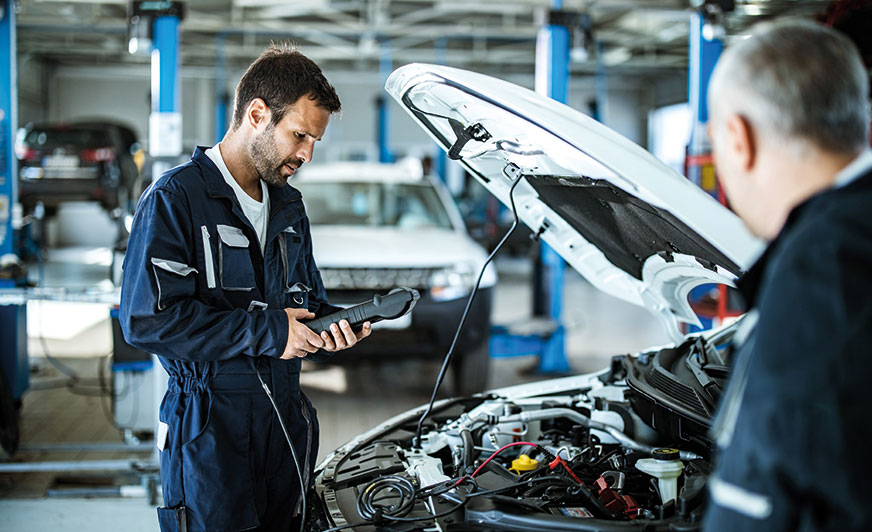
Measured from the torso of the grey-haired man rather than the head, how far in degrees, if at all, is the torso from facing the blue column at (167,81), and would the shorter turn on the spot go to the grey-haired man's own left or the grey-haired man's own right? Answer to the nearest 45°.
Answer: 0° — they already face it

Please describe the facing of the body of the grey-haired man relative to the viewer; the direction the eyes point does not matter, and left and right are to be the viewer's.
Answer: facing away from the viewer and to the left of the viewer

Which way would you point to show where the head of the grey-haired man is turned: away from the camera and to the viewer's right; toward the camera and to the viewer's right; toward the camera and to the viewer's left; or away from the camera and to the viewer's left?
away from the camera and to the viewer's left

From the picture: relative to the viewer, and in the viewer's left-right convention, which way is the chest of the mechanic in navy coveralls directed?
facing the viewer and to the right of the viewer

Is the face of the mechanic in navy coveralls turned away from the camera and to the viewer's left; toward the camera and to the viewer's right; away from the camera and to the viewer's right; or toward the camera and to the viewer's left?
toward the camera and to the viewer's right

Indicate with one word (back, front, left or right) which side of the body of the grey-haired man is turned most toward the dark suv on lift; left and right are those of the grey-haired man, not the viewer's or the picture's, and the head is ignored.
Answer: front

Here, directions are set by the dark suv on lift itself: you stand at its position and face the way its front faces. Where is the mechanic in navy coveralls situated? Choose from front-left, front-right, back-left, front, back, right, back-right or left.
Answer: back

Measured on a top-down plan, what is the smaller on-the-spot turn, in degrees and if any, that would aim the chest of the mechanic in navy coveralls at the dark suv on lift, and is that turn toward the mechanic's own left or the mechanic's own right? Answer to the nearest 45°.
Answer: approximately 135° to the mechanic's own left

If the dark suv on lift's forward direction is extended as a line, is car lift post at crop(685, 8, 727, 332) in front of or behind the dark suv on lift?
behind

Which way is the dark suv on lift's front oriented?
away from the camera

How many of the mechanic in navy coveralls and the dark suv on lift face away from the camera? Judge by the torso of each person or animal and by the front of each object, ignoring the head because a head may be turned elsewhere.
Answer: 1

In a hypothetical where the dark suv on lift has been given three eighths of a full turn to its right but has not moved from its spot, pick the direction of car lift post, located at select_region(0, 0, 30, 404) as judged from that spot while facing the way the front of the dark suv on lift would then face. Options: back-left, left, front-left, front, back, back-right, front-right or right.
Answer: front-right

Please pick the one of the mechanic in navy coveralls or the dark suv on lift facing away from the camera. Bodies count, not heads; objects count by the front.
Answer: the dark suv on lift
